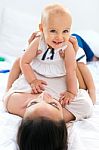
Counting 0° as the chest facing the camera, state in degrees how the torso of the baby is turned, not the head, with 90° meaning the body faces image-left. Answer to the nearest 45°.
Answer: approximately 0°
